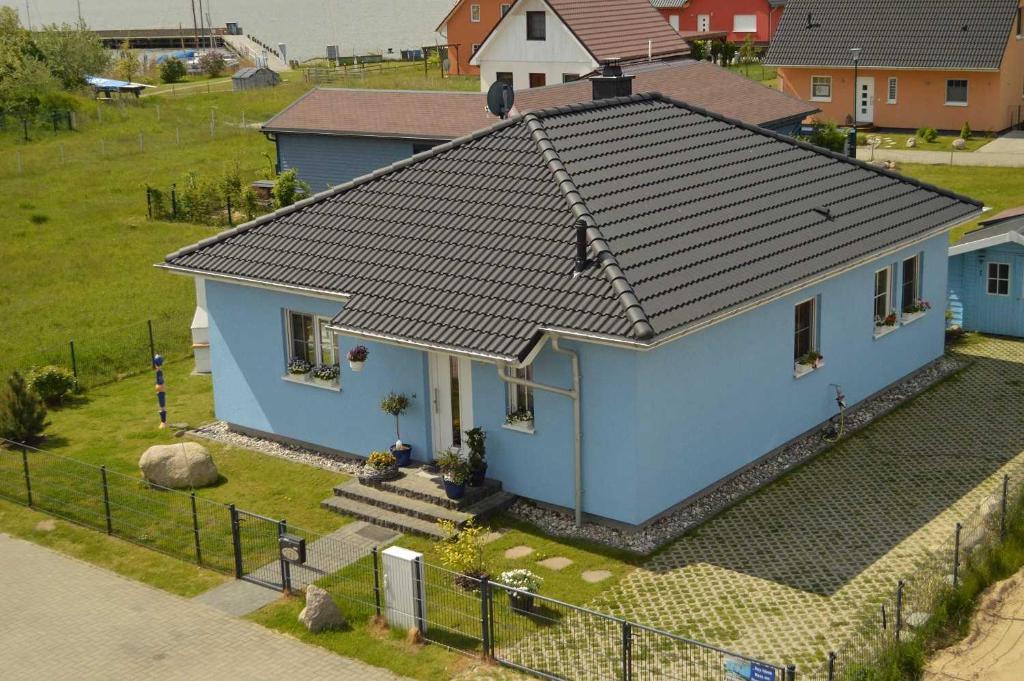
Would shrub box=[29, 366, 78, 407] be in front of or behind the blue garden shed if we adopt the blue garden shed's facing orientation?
in front

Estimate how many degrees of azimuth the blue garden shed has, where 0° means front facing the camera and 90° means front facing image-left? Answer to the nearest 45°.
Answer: approximately 45°

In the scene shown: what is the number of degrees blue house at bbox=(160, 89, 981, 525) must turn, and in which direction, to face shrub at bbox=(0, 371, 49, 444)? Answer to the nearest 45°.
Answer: approximately 45° to its right

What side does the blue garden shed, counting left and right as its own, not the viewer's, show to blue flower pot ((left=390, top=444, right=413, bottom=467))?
front

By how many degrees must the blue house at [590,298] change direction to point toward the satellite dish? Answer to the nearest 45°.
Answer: approximately 135° to its right

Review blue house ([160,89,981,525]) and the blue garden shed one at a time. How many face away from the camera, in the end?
0

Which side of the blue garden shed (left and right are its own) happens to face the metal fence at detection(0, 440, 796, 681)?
front

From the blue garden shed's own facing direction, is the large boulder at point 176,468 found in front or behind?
in front

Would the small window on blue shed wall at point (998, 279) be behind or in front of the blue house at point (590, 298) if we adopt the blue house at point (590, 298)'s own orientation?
behind
